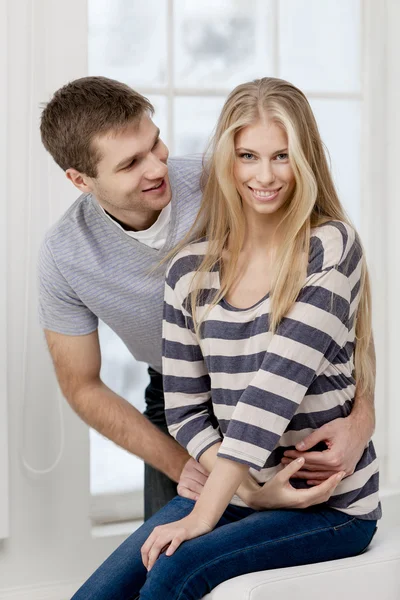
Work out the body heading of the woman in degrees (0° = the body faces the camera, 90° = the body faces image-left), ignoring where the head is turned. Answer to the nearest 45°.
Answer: approximately 45°
